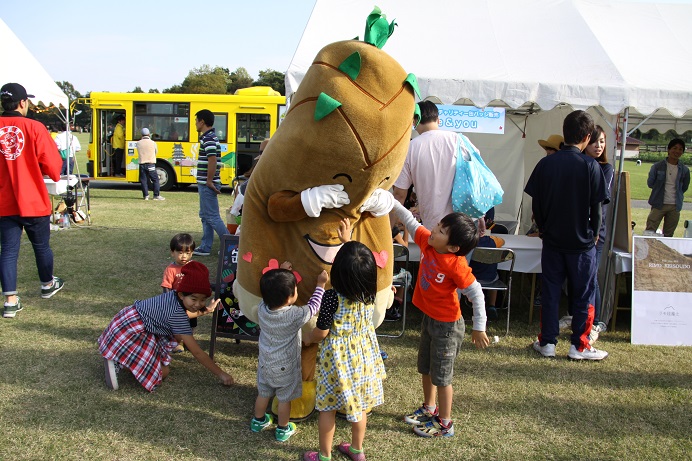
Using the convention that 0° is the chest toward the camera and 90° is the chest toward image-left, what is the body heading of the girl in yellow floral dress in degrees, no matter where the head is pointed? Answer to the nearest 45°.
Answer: approximately 135°

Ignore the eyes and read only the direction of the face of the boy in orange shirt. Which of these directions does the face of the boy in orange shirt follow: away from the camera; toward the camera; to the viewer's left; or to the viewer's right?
to the viewer's left

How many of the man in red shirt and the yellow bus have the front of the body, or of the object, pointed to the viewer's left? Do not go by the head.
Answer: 1

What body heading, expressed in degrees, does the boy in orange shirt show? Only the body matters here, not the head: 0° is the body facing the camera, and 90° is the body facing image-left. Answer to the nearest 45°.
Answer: approximately 45°

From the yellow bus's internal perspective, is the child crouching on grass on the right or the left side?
on its left

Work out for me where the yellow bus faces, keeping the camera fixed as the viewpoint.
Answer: facing to the left of the viewer

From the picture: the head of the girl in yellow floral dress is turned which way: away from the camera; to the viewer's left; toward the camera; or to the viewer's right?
away from the camera
